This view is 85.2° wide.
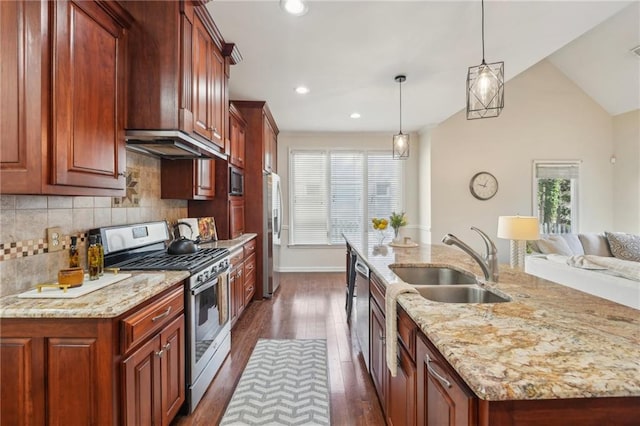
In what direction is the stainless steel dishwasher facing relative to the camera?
to the viewer's left

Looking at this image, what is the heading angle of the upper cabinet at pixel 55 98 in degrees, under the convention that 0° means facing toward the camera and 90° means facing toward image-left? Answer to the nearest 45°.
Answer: approximately 315°

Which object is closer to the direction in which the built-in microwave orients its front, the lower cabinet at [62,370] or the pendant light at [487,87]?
the pendant light

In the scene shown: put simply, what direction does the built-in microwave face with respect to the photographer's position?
facing to the right of the viewer

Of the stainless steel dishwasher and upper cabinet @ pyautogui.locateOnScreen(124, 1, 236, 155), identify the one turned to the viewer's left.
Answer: the stainless steel dishwasher

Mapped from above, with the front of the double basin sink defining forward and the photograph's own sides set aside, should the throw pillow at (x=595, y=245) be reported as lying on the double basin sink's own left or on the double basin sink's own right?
on the double basin sink's own right

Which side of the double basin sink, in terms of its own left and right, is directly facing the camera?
left

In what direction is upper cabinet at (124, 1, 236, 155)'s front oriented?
to the viewer's right

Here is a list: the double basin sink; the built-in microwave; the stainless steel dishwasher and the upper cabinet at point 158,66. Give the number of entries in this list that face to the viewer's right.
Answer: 2

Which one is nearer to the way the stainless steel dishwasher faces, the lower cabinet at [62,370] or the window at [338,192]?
the lower cabinet

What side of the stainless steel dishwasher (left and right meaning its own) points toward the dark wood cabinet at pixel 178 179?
front

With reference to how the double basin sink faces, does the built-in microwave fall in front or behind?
in front
